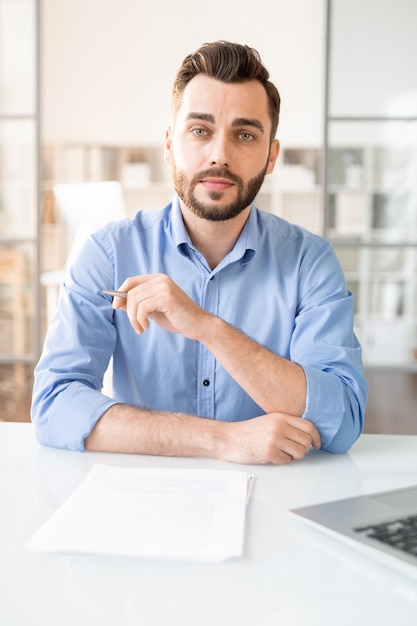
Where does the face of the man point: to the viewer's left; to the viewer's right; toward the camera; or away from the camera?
toward the camera

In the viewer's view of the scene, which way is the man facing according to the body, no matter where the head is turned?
toward the camera

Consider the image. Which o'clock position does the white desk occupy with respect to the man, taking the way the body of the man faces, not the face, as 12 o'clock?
The white desk is roughly at 12 o'clock from the man.

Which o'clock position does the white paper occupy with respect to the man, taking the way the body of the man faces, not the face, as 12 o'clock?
The white paper is roughly at 12 o'clock from the man.
